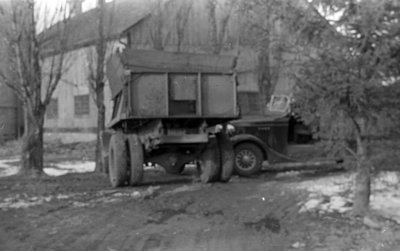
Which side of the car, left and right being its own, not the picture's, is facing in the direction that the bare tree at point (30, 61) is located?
front

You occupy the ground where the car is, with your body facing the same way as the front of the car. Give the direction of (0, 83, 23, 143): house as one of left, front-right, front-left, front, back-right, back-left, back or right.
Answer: front-right

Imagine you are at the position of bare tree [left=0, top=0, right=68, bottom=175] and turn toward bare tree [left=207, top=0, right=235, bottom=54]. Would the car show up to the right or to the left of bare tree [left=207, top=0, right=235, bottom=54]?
right

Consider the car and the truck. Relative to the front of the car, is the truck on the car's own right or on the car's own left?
on the car's own left

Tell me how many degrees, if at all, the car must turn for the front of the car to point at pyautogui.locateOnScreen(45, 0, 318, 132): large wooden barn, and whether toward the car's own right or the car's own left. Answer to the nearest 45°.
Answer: approximately 45° to the car's own right

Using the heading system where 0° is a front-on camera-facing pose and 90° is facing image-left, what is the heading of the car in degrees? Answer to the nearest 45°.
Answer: approximately 90°

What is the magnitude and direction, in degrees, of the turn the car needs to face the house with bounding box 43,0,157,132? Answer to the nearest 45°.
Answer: approximately 45° to its right

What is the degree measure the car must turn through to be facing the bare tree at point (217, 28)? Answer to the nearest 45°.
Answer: approximately 90° to its right
